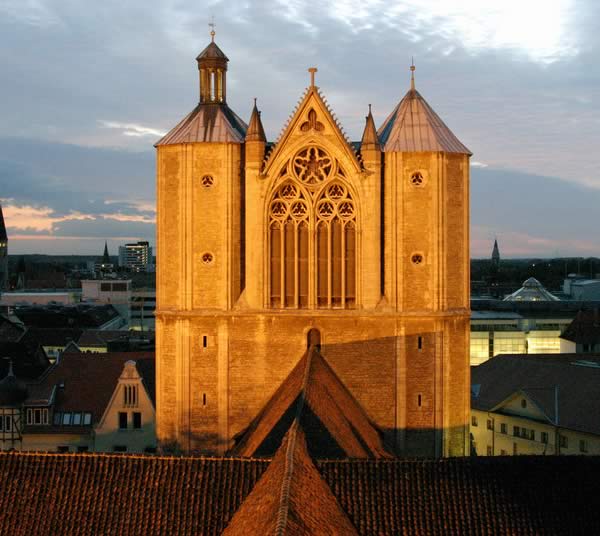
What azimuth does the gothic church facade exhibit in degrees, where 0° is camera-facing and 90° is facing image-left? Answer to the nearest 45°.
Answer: approximately 0°
